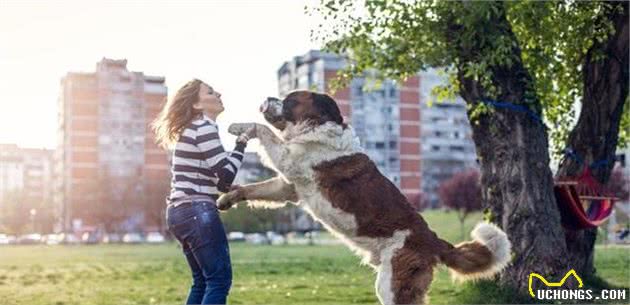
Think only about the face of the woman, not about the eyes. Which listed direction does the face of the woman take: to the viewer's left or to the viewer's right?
to the viewer's right

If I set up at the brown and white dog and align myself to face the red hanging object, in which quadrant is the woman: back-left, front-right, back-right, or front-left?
back-left

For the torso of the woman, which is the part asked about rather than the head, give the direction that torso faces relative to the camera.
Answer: to the viewer's right

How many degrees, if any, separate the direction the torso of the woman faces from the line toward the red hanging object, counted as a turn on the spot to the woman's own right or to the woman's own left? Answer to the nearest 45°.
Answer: approximately 45° to the woman's own left
